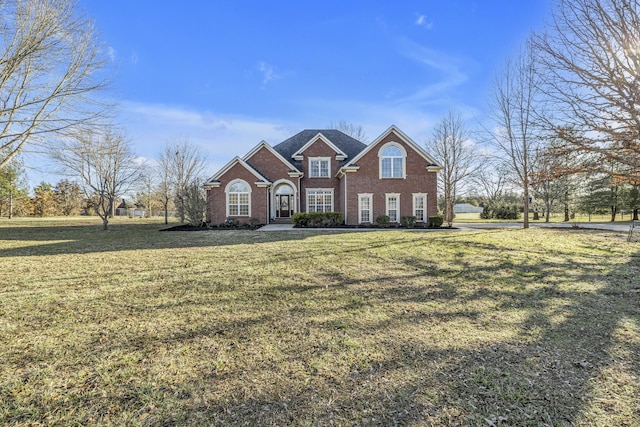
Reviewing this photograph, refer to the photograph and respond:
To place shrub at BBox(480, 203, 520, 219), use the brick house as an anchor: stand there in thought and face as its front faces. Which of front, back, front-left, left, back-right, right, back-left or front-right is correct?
back-left

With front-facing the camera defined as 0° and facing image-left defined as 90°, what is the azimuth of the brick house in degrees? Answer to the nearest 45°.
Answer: approximately 0°

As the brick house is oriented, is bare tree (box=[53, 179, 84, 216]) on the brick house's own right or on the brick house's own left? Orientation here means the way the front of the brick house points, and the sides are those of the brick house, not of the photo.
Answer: on the brick house's own right

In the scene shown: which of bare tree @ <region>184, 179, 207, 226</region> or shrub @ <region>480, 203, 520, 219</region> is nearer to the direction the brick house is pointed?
the bare tree

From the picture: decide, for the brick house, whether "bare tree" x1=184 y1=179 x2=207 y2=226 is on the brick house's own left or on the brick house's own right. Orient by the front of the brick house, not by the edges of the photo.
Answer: on the brick house's own right

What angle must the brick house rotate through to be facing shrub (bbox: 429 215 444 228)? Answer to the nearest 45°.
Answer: approximately 90° to its left

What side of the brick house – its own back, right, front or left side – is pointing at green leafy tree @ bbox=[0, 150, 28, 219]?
right
